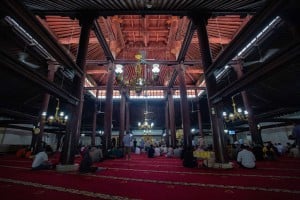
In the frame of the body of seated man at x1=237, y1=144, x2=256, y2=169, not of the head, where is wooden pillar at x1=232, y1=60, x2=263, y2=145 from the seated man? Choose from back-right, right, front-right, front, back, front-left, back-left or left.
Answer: front-right

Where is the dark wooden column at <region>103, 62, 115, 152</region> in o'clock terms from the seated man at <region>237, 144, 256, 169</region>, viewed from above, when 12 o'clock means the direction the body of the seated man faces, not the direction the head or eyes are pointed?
The dark wooden column is roughly at 11 o'clock from the seated man.

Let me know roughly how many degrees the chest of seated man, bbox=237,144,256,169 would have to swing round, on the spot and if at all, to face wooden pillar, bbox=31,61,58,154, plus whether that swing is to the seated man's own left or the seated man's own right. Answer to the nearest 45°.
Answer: approximately 45° to the seated man's own left

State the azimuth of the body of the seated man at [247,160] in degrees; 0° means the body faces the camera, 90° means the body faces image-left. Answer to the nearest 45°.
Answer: approximately 135°

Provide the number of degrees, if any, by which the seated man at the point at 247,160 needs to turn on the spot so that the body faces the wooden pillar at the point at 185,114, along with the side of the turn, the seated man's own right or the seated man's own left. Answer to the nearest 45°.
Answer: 0° — they already face it

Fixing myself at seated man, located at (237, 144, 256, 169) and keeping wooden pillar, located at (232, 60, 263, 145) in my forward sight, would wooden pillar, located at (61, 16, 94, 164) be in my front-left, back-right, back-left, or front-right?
back-left

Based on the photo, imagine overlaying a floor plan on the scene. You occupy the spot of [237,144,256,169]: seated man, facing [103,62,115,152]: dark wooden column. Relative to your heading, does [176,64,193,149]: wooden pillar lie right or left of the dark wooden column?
right

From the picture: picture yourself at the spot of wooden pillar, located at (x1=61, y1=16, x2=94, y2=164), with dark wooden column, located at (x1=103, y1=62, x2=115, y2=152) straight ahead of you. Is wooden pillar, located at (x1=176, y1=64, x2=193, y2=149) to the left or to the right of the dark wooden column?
right

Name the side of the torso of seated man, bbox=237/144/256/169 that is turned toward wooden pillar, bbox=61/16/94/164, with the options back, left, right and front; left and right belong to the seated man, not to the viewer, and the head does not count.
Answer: left
